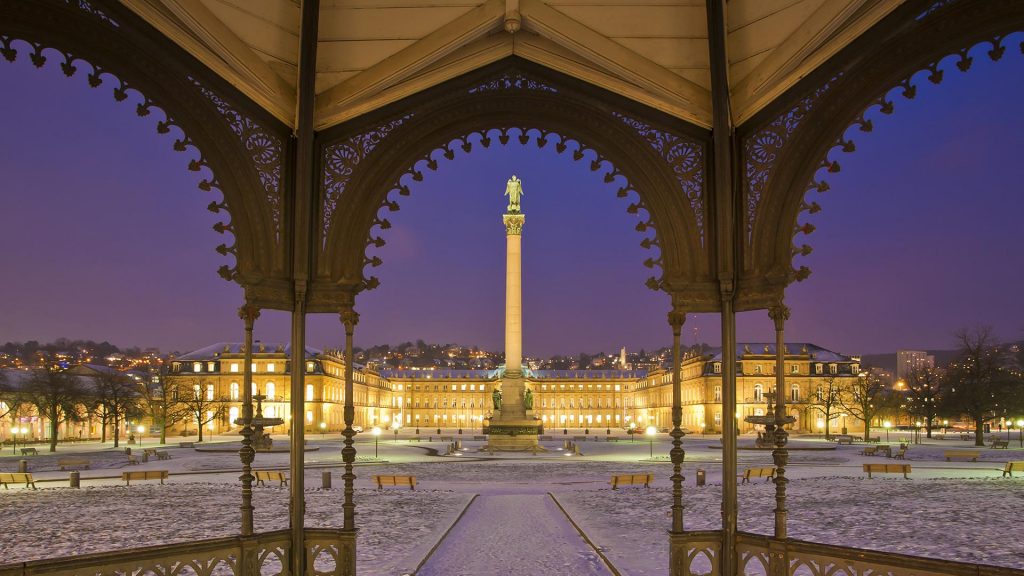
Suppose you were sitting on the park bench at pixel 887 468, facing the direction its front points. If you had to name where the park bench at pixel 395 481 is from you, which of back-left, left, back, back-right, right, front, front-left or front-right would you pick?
back-left

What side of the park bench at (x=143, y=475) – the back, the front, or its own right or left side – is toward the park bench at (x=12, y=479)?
left

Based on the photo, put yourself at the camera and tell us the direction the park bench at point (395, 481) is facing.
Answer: facing away from the viewer

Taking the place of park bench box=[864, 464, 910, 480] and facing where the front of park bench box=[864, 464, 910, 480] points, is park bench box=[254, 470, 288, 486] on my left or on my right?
on my left

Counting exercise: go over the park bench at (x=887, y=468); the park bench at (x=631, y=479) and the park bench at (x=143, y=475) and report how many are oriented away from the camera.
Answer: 3

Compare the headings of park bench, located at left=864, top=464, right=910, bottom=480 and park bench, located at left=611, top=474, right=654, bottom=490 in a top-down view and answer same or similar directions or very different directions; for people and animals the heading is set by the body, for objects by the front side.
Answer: same or similar directions

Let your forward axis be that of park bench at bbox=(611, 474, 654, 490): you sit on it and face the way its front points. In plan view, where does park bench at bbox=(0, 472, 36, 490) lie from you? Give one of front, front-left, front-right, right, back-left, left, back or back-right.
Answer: left

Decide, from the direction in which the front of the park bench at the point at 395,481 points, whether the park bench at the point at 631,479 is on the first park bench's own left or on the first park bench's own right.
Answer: on the first park bench's own right

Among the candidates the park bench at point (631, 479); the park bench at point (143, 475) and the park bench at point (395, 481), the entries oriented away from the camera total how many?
3

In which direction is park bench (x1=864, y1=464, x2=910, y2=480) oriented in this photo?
away from the camera

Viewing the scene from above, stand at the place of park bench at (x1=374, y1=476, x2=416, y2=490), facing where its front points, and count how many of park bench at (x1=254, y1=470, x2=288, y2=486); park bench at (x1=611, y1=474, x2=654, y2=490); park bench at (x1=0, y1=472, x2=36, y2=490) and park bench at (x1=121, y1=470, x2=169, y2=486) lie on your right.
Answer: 1

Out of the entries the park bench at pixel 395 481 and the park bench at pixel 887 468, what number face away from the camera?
2

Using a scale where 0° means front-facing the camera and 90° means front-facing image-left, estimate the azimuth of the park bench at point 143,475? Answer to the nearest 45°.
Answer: approximately 180°

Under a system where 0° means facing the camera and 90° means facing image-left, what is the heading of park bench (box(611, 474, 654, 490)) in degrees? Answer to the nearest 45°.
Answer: approximately 180°

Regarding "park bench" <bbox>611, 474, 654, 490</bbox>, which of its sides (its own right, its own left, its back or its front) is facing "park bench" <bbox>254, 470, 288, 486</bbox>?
left

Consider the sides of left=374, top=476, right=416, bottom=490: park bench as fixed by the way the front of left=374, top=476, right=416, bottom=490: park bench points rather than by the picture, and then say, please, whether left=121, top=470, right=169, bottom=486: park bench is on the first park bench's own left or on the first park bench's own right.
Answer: on the first park bench's own left
